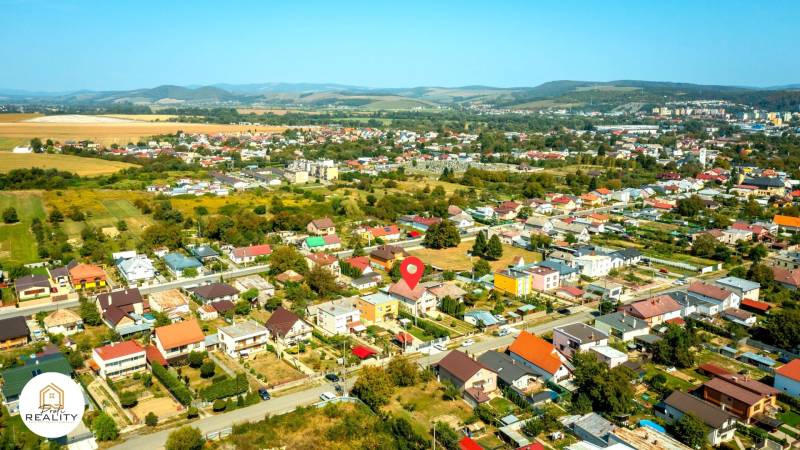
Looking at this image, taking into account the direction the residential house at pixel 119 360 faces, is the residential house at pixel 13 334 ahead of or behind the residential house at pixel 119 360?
behind

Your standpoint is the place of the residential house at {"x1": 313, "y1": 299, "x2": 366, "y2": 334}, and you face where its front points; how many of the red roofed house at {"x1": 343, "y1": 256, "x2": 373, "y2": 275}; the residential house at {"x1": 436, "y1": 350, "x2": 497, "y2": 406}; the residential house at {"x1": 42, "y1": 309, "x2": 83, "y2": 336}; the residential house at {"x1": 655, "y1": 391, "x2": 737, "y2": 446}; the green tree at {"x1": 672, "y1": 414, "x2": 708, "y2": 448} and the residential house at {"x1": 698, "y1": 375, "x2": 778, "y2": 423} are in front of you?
4

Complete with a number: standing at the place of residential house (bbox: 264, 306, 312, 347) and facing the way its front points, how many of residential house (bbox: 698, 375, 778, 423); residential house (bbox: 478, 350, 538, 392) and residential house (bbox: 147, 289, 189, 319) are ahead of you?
2

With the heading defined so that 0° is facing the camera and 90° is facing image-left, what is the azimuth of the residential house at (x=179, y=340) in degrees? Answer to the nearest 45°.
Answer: approximately 315°
